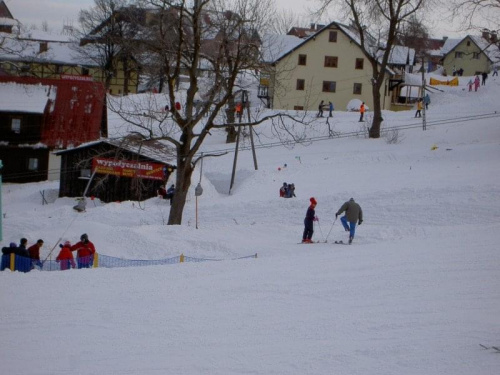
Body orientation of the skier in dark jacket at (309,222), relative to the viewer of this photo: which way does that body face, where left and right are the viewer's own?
facing to the right of the viewer

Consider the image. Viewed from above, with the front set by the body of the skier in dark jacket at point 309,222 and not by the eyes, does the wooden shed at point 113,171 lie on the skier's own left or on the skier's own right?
on the skier's own left

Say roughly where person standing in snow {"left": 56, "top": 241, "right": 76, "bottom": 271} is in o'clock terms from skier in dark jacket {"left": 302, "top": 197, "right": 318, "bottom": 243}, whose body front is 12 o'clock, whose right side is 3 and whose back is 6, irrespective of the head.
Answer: The person standing in snow is roughly at 5 o'clock from the skier in dark jacket.

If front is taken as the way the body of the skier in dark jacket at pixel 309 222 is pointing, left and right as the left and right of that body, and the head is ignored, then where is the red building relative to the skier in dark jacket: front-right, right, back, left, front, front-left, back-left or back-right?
back-left

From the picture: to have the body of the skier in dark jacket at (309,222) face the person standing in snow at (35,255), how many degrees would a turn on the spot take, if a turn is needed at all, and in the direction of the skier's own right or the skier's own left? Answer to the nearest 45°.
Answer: approximately 135° to the skier's own right

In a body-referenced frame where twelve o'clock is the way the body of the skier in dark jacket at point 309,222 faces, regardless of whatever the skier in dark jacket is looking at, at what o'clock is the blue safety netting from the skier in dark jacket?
The blue safety netting is roughly at 5 o'clock from the skier in dark jacket.

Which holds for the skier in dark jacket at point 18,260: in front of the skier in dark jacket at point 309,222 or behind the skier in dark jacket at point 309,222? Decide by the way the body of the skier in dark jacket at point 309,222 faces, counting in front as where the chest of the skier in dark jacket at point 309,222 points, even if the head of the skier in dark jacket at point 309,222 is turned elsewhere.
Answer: behind
